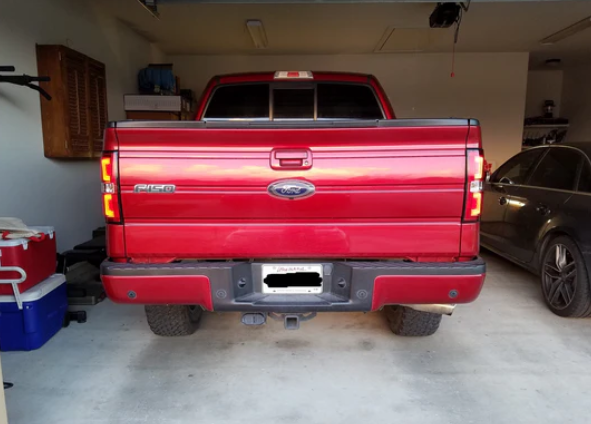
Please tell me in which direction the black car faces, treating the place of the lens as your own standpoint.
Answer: facing away from the viewer and to the left of the viewer

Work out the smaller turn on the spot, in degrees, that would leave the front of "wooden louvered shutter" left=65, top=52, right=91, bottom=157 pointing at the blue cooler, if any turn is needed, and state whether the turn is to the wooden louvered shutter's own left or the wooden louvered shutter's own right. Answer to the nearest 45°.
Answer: approximately 45° to the wooden louvered shutter's own right

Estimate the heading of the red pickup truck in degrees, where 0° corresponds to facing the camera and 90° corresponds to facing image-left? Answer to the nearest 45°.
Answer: approximately 180°

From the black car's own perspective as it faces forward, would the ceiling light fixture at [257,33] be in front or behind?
in front

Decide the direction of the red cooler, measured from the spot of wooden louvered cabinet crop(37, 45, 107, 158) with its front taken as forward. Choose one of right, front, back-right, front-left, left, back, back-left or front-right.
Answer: front-right

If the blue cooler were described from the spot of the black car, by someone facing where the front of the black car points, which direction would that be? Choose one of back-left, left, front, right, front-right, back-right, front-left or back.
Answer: left

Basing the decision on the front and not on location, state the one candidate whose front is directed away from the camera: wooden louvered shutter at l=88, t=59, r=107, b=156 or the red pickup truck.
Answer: the red pickup truck

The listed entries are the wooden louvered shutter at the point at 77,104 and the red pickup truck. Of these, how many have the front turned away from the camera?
1

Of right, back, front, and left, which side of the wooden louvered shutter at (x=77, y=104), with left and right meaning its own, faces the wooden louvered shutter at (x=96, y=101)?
left
